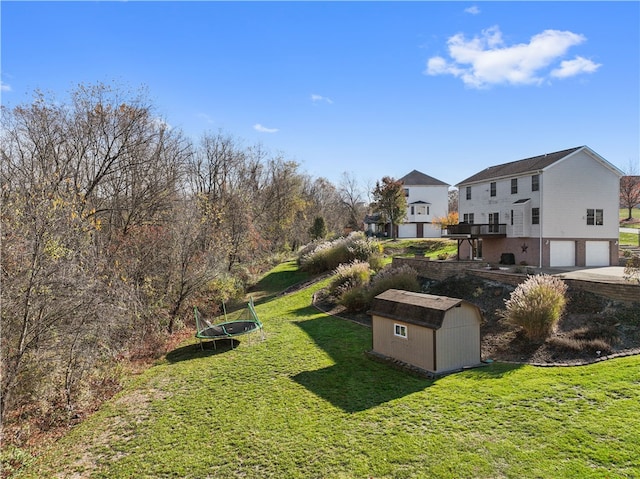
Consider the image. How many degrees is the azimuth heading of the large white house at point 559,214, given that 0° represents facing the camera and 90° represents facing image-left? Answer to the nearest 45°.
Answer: approximately 225°

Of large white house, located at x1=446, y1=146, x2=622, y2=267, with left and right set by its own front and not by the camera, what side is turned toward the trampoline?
back
